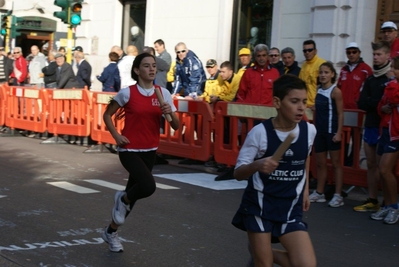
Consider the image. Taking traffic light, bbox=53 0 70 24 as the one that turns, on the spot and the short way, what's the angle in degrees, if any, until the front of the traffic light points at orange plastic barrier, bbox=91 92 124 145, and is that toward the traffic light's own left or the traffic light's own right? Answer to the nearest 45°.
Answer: approximately 90° to the traffic light's own left

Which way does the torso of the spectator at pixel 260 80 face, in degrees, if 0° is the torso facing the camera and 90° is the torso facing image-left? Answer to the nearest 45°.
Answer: approximately 0°

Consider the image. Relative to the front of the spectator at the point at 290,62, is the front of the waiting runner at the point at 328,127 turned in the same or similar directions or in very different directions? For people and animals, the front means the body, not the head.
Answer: same or similar directions

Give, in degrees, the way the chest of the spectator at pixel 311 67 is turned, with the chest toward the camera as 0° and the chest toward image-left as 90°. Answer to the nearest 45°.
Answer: approximately 45°

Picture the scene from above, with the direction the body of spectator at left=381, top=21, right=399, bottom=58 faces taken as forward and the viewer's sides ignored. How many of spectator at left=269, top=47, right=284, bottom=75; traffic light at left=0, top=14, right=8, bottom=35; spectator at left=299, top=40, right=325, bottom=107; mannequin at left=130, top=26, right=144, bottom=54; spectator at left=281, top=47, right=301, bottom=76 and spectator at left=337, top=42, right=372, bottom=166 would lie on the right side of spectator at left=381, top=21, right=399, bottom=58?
6

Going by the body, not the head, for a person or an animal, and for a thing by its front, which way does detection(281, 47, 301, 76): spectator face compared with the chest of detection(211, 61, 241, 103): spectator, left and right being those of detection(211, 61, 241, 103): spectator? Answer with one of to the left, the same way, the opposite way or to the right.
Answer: the same way

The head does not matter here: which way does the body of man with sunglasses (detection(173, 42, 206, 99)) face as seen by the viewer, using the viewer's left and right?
facing the viewer and to the left of the viewer

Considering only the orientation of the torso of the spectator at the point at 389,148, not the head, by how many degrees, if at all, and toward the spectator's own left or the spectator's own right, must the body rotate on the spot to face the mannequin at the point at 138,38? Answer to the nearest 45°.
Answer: approximately 90° to the spectator's own right

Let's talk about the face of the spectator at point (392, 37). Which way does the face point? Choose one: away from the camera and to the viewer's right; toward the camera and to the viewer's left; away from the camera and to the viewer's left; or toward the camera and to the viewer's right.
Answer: toward the camera and to the viewer's left

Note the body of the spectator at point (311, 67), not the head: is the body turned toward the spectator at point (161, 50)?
no

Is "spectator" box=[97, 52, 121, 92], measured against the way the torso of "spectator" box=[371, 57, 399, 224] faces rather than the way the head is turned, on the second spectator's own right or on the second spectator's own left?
on the second spectator's own right
